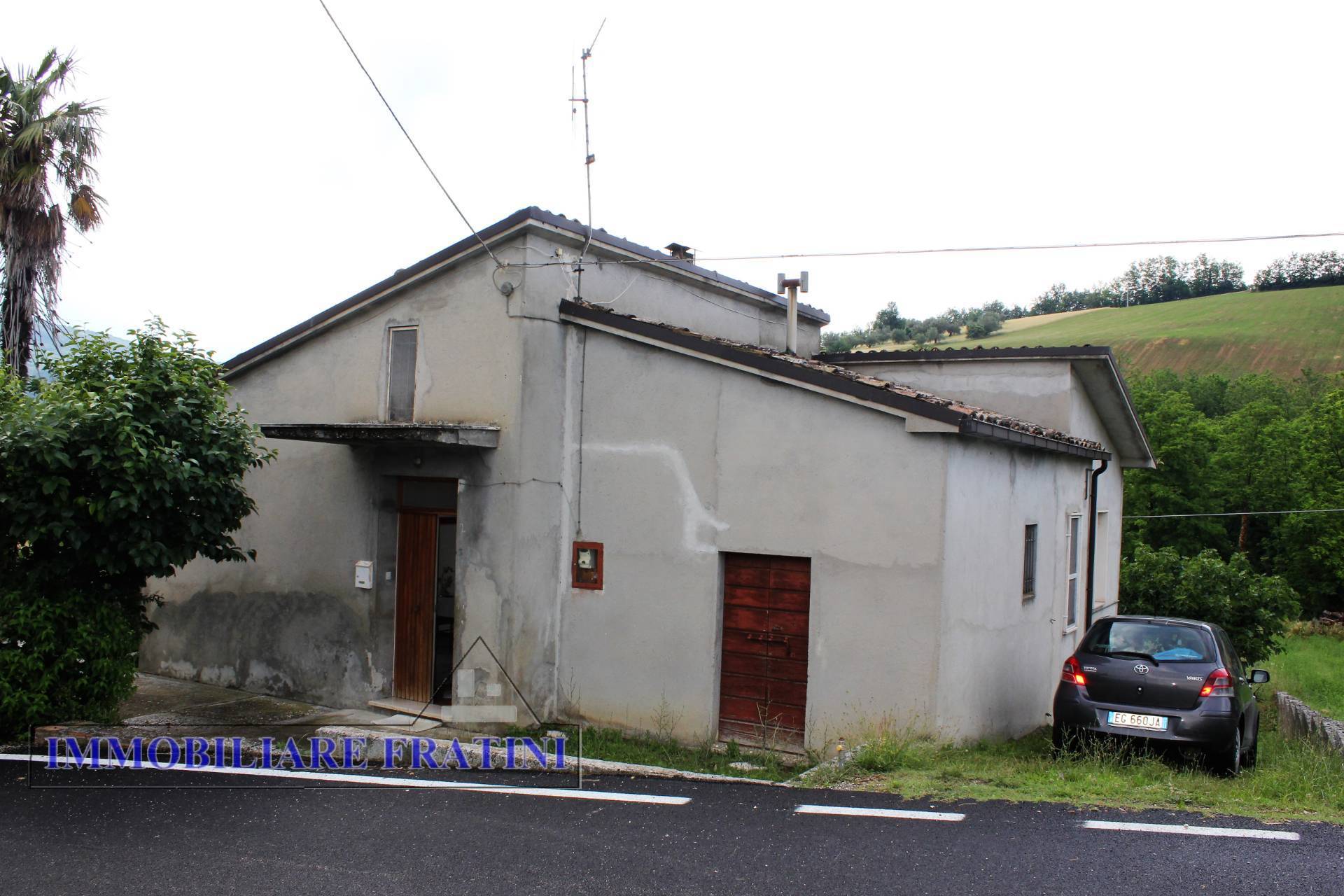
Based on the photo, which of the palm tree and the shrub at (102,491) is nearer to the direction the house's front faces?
the shrub

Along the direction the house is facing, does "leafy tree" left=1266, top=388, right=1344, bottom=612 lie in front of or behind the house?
behind

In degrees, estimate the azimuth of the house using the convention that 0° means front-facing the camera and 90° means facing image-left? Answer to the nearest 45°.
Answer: approximately 0°

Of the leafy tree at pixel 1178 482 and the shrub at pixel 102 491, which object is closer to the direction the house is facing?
the shrub

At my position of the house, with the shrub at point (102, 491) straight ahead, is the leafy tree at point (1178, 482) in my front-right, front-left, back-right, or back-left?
back-right

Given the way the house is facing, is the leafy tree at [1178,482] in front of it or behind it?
behind
